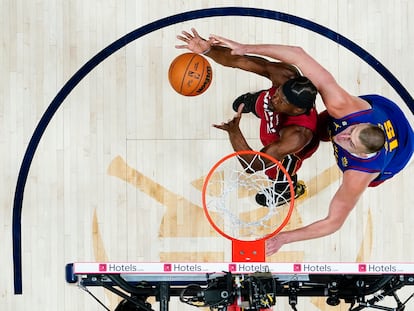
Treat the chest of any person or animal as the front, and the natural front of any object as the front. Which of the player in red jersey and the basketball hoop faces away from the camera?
the basketball hoop

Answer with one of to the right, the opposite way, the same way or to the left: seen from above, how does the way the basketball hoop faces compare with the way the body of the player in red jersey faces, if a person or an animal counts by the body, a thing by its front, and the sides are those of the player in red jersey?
to the right

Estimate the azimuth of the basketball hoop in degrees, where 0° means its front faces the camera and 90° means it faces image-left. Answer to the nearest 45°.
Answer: approximately 180°

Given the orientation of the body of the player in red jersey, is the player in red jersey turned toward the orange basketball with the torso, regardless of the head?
yes

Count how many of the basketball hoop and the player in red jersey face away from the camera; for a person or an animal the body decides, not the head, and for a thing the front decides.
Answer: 1

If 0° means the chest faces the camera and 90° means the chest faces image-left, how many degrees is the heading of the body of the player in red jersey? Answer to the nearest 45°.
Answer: approximately 90°

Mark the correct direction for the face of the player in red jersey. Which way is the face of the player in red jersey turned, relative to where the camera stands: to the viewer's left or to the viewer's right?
to the viewer's left
